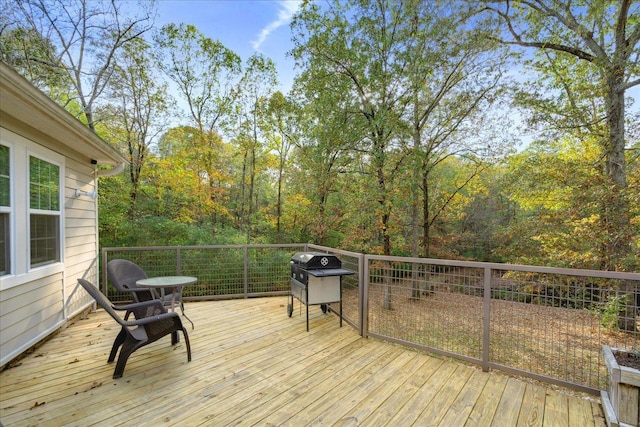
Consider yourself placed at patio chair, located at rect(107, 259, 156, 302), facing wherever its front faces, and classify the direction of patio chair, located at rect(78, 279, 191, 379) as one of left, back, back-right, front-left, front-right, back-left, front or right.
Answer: front-right

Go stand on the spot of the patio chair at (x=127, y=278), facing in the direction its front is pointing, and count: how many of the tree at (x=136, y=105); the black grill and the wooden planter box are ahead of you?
2

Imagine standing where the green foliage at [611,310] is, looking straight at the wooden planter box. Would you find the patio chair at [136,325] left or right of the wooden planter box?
right

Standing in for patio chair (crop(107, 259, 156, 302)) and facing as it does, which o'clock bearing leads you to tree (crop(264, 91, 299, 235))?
The tree is roughly at 9 o'clock from the patio chair.

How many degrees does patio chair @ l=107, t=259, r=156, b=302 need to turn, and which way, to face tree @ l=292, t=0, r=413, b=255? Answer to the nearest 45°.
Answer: approximately 45° to its left

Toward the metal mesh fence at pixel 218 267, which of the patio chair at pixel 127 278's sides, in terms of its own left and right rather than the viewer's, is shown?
left

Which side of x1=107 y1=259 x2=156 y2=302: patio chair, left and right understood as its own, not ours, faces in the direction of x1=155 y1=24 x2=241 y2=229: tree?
left

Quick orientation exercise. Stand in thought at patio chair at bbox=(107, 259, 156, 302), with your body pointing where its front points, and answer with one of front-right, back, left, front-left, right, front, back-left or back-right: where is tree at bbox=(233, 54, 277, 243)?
left

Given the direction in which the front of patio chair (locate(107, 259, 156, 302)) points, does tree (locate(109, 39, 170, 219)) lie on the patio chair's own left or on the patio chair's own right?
on the patio chair's own left

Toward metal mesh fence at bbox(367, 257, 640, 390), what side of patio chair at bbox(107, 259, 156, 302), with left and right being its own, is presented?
front
